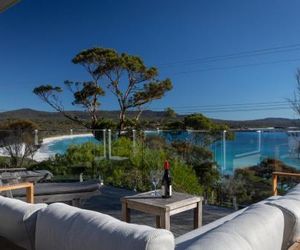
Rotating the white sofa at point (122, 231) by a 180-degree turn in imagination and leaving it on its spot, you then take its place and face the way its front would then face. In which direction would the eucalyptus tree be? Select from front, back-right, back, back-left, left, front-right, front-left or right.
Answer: back

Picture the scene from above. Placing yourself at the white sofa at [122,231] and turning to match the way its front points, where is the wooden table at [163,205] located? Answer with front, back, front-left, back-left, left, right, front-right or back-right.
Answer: front

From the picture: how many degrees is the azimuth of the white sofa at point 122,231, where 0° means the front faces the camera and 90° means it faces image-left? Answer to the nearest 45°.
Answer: approximately 180°
